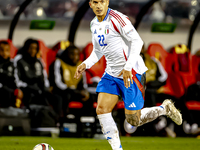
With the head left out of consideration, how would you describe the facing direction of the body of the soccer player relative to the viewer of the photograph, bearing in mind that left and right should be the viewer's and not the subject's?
facing the viewer and to the left of the viewer

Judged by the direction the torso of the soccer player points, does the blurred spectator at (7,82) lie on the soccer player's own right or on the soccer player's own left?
on the soccer player's own right

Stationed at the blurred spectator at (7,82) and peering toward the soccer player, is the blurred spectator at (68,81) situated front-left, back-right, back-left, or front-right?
front-left

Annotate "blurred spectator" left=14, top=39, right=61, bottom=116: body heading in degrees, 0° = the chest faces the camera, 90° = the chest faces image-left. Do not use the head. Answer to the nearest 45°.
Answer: approximately 315°

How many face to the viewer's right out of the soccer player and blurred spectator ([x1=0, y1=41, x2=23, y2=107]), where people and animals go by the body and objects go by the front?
0

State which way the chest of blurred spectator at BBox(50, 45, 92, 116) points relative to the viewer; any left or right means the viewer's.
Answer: facing the viewer and to the right of the viewer

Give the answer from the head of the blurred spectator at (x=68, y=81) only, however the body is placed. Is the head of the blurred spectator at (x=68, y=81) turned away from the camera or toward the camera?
toward the camera

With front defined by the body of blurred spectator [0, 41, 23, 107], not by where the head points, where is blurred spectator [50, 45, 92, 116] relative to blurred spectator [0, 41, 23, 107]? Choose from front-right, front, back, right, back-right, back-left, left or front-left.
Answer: left

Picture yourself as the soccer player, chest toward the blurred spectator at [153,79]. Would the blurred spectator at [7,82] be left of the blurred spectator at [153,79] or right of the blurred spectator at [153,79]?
left

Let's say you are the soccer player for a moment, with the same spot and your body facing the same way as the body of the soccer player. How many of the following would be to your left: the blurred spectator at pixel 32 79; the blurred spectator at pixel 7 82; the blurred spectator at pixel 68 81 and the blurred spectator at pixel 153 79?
0

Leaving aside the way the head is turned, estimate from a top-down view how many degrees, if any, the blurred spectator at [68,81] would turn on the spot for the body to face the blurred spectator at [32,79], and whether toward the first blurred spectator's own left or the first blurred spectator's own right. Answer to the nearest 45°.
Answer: approximately 135° to the first blurred spectator's own right

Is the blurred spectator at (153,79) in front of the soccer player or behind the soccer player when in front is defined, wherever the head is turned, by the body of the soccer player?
behind

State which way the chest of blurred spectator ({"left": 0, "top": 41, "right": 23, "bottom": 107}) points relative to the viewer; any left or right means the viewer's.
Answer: facing the viewer

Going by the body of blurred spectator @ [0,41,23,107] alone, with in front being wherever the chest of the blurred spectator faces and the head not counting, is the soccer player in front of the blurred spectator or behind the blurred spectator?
in front

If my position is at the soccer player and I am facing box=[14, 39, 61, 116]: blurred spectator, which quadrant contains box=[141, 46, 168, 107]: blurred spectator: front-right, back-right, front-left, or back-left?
front-right

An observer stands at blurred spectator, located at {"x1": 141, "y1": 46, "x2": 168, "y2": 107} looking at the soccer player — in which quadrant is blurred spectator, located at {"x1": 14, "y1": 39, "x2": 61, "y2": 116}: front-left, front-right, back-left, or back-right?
front-right

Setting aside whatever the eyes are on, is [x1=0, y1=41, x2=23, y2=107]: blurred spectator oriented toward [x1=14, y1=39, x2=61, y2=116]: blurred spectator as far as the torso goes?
no
